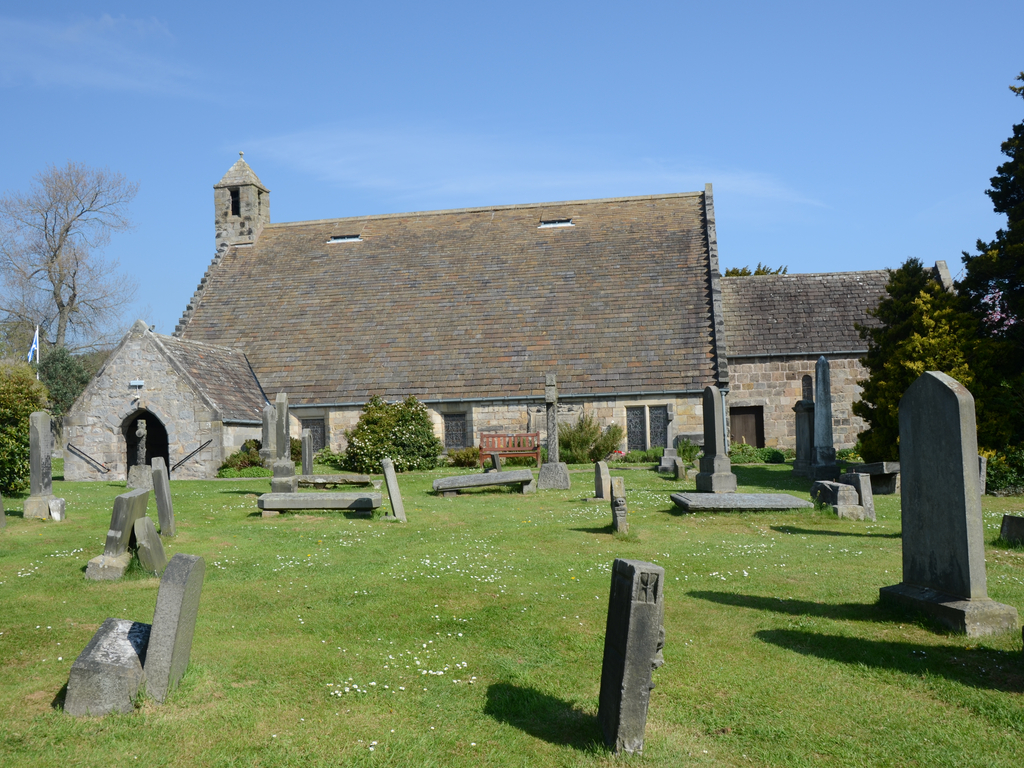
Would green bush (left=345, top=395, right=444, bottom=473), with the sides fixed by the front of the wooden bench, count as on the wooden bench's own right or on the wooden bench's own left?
on the wooden bench's own right

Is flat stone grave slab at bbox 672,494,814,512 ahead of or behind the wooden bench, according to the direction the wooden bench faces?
ahead

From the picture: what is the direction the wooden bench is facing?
toward the camera

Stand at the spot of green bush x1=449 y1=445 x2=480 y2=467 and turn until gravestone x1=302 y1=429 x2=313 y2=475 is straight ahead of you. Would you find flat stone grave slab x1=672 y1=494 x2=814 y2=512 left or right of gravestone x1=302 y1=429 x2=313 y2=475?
left

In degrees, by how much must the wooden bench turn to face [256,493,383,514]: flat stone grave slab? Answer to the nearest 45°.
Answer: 0° — it already faces it
